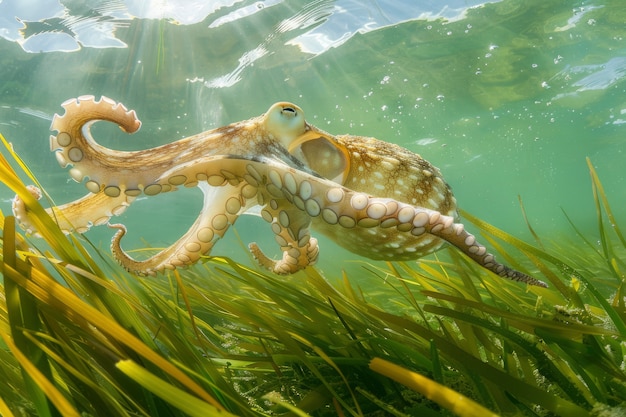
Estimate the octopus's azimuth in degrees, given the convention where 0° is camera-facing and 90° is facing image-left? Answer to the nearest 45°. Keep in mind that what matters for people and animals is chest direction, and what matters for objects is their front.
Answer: approximately 90°
